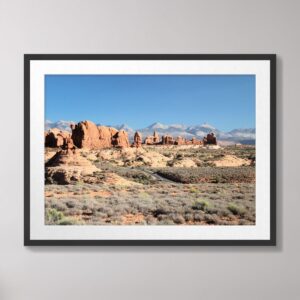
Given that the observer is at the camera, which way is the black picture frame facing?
facing the viewer
